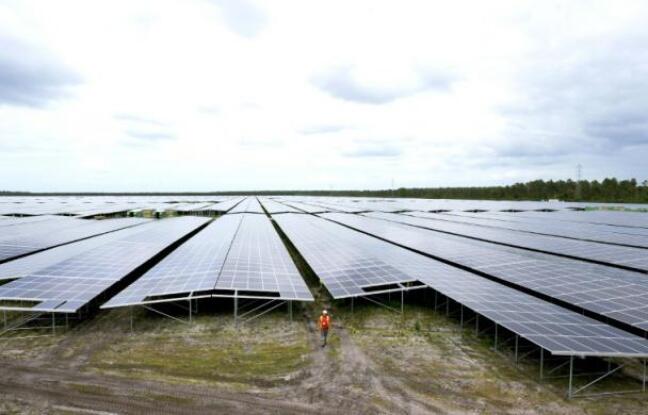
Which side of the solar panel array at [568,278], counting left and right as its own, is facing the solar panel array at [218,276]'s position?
front

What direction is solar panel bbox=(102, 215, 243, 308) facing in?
to the viewer's left

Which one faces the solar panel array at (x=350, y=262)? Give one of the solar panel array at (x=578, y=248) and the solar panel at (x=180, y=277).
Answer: the solar panel array at (x=578, y=248)

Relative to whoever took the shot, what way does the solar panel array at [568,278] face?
facing the viewer and to the left of the viewer
